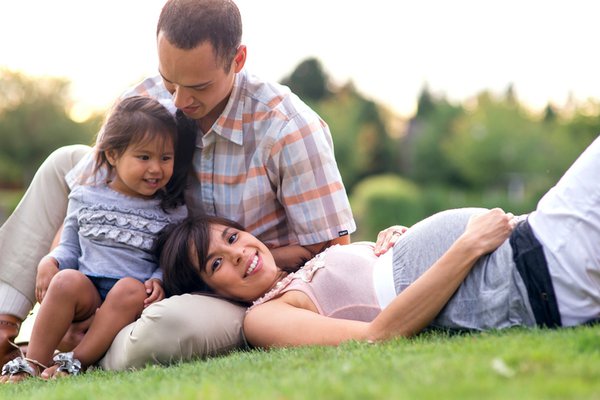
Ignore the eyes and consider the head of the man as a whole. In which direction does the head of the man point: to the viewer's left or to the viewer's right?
to the viewer's left

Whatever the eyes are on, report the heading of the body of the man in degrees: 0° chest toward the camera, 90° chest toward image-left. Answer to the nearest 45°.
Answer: approximately 45°

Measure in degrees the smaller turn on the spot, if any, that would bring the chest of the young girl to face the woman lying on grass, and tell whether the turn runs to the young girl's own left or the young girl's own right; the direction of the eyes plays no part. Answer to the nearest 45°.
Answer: approximately 45° to the young girl's own left
